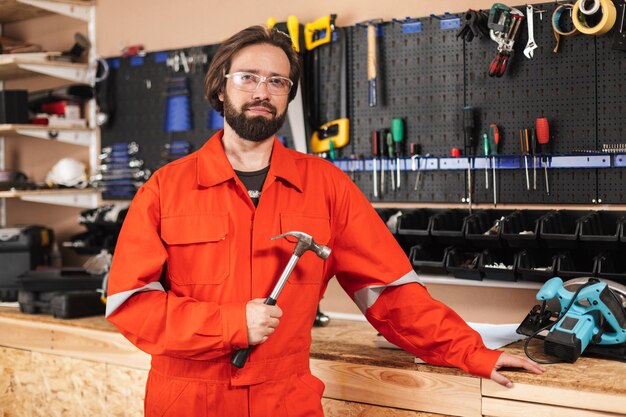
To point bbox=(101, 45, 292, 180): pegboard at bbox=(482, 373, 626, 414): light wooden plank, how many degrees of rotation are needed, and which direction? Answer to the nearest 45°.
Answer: approximately 45° to its left

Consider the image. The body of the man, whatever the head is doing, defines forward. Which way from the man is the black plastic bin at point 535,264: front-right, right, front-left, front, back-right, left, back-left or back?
back-left

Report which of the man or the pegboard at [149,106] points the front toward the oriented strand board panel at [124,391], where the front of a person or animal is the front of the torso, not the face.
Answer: the pegboard

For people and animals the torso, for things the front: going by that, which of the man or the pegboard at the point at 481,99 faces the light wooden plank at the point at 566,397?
the pegboard

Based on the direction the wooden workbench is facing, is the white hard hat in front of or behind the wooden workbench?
behind

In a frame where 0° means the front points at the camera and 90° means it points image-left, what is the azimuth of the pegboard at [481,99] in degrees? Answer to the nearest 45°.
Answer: approximately 0°

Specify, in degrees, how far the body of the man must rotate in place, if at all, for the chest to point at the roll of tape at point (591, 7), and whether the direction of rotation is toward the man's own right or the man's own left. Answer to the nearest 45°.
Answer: approximately 135° to the man's own left
